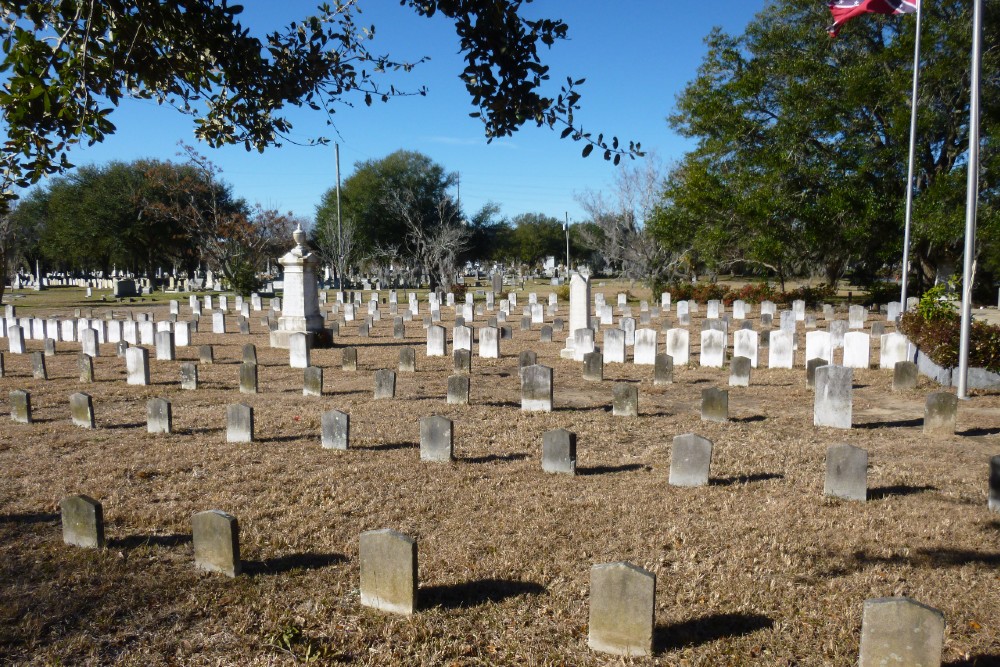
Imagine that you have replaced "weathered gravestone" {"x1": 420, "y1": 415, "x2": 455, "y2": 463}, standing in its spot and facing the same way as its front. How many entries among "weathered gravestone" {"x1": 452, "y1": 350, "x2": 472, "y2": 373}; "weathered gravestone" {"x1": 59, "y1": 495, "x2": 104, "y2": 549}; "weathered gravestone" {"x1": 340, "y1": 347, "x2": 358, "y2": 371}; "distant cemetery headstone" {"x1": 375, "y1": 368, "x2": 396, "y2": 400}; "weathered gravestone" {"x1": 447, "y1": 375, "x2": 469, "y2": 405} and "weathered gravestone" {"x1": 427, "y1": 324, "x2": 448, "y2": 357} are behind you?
5

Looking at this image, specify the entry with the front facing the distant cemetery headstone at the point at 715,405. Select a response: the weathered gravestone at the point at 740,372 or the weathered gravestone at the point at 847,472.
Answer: the weathered gravestone at the point at 740,372

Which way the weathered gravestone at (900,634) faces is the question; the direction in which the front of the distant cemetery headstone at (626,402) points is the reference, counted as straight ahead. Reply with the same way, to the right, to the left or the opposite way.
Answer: the same way

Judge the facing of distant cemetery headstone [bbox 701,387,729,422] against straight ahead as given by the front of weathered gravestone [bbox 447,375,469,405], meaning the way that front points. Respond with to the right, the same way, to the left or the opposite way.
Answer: the same way

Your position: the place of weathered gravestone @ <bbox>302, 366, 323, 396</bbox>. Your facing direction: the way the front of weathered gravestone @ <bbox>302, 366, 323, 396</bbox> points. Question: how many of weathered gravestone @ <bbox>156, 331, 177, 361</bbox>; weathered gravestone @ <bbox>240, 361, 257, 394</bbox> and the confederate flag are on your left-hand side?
1

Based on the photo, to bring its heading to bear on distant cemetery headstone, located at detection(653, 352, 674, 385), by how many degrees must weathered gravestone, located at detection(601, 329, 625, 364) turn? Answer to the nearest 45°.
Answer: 0° — it already faces it

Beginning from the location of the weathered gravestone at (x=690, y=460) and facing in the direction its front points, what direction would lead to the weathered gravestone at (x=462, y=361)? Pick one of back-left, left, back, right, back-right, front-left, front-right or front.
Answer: back-right

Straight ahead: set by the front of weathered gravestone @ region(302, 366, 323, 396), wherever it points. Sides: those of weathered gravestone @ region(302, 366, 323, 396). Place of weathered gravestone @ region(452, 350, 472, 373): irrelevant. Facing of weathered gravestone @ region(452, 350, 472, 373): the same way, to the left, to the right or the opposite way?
the same way

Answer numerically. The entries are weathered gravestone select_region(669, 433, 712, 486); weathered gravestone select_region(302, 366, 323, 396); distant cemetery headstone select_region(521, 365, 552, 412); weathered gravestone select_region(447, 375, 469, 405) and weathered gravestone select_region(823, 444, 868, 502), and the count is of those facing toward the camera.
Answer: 5

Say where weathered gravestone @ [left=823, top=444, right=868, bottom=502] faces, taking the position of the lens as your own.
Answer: facing the viewer

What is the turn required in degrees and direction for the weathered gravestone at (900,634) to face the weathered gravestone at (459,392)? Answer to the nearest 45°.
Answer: approximately 135° to its right

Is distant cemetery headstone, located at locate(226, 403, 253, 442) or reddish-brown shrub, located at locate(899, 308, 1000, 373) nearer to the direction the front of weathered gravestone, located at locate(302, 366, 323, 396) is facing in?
the distant cemetery headstone

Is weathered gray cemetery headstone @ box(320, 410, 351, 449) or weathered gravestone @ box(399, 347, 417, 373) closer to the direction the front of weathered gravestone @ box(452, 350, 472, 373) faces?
the weathered gray cemetery headstone

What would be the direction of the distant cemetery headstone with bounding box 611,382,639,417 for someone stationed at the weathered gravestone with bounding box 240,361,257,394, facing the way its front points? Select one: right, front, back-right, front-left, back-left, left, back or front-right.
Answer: front-left

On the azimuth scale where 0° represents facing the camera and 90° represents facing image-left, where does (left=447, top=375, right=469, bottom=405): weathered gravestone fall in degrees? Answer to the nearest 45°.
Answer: approximately 0°

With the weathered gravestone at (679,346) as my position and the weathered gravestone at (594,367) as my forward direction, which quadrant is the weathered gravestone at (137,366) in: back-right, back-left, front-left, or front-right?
front-right

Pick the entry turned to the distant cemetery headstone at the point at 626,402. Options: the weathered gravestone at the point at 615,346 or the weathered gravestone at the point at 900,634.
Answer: the weathered gravestone at the point at 615,346

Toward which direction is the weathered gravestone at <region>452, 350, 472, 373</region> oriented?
toward the camera

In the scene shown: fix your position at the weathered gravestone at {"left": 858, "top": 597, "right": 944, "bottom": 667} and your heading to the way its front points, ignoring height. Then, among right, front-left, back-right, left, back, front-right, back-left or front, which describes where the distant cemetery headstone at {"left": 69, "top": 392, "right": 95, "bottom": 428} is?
right

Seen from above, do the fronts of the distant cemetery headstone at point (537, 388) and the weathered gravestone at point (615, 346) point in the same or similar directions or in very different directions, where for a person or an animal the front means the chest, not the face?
same or similar directions

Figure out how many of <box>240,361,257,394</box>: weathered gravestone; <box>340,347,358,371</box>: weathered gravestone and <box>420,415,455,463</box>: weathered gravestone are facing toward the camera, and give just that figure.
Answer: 3

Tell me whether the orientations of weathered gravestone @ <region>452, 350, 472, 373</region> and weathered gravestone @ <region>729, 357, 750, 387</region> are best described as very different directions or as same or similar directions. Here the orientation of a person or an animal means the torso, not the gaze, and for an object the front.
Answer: same or similar directions

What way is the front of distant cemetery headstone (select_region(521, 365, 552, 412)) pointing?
toward the camera

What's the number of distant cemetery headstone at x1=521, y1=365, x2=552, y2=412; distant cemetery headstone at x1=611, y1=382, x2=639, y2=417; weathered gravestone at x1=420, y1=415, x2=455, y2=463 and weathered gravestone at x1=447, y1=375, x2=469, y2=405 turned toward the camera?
4

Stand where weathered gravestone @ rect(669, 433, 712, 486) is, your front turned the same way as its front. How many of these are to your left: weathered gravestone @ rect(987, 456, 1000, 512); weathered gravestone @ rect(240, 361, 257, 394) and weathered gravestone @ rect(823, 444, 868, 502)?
2
